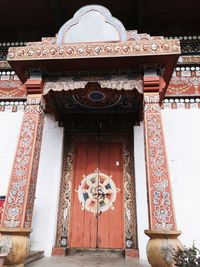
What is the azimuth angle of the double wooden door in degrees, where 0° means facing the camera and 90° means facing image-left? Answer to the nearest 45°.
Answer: approximately 0°

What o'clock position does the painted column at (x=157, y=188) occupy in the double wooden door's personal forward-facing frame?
The painted column is roughly at 11 o'clock from the double wooden door.

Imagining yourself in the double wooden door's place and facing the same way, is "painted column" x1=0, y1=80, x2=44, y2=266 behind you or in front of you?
in front
